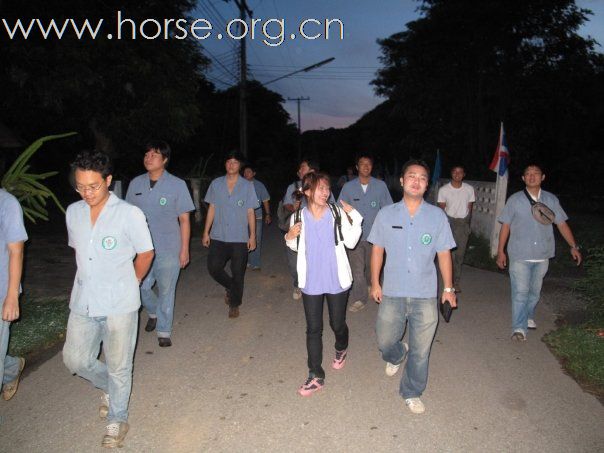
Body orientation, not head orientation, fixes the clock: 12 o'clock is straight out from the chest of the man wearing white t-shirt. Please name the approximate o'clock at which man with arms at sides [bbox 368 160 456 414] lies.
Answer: The man with arms at sides is roughly at 12 o'clock from the man wearing white t-shirt.

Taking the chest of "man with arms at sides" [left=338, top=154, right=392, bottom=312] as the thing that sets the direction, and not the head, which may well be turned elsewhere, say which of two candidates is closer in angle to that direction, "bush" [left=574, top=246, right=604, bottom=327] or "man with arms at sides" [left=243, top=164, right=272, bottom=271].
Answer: the bush

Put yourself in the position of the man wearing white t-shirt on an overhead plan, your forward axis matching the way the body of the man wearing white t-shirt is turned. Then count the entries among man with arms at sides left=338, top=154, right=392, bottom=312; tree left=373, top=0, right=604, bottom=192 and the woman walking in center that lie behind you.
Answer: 1

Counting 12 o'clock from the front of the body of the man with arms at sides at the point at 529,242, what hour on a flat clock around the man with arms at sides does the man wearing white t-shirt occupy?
The man wearing white t-shirt is roughly at 5 o'clock from the man with arms at sides.

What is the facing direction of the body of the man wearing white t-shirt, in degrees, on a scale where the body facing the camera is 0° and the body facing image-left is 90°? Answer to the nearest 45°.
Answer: approximately 0°

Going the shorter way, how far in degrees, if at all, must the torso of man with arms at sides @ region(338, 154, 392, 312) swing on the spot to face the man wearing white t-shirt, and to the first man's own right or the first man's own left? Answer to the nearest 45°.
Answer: approximately 135° to the first man's own left

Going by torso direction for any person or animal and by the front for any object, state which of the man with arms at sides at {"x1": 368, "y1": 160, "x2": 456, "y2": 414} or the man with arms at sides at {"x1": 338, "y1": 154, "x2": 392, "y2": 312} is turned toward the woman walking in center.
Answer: the man with arms at sides at {"x1": 338, "y1": 154, "x2": 392, "y2": 312}

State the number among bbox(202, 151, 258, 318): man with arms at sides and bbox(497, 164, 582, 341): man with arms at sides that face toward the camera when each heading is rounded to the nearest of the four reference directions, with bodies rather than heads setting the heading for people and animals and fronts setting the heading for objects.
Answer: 2

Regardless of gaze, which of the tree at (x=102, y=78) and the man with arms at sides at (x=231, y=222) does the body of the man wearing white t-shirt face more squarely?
the man with arms at sides

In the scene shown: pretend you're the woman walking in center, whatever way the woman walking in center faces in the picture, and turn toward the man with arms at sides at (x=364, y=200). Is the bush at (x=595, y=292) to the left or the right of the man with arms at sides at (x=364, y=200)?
right

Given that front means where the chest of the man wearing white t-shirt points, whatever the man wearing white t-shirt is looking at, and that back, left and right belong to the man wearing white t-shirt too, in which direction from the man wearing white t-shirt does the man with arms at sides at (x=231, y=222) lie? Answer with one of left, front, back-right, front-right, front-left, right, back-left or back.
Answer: front-right

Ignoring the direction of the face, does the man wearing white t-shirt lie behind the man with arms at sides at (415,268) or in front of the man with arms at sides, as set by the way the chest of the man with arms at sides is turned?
behind

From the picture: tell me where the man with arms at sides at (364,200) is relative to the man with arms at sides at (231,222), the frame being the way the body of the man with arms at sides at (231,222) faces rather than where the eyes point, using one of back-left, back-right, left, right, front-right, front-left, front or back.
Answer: left

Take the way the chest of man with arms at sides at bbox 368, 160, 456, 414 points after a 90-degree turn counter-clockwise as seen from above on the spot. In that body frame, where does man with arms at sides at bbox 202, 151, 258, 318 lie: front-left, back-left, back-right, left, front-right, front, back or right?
back-left
